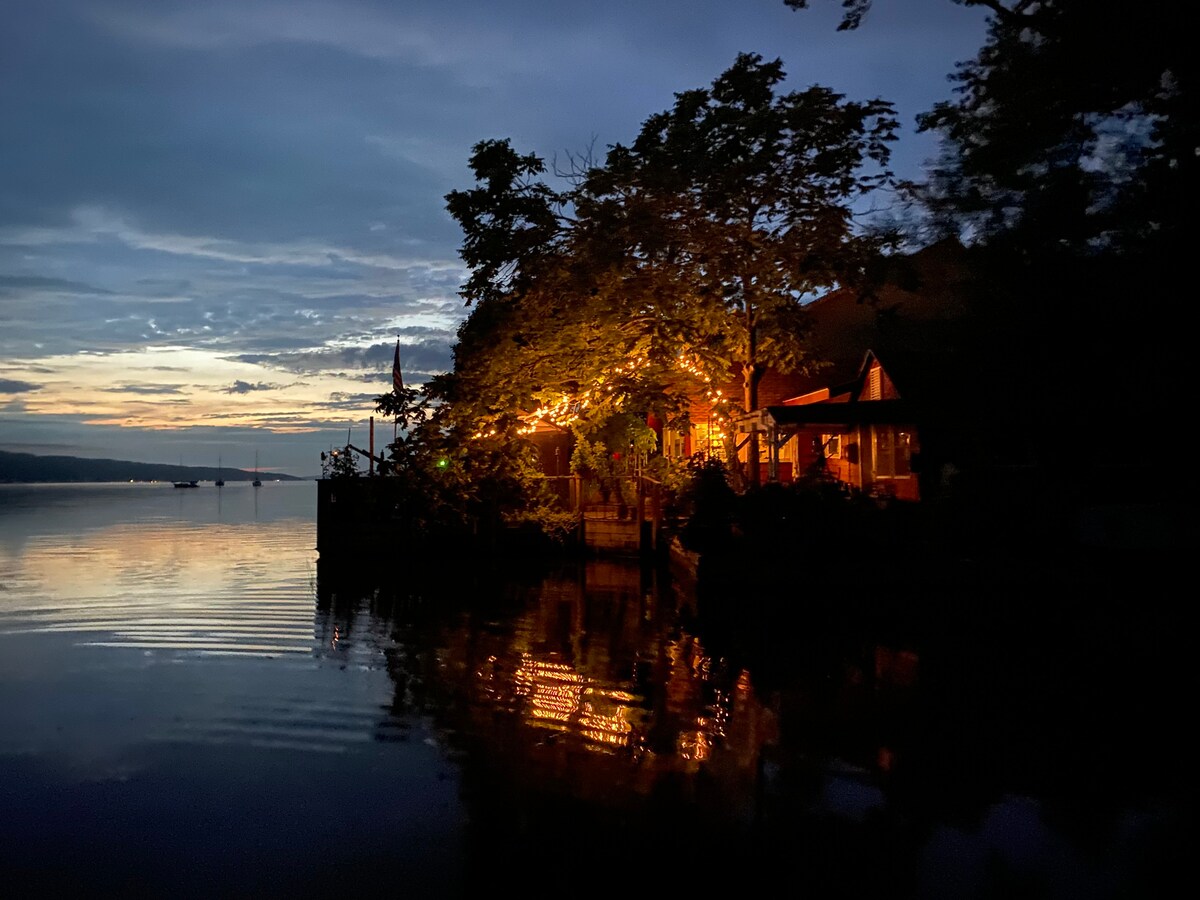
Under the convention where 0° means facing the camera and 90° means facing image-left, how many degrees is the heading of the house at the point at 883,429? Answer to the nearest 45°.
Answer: approximately 45°

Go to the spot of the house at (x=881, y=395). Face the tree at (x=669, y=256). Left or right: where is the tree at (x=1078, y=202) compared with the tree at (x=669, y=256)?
left

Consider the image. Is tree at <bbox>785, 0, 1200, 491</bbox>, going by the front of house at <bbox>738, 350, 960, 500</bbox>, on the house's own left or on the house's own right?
on the house's own left
